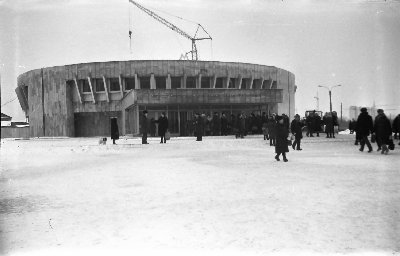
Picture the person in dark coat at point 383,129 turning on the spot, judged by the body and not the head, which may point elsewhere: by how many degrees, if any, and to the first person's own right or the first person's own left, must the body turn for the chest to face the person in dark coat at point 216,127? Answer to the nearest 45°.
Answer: approximately 45° to the first person's own left

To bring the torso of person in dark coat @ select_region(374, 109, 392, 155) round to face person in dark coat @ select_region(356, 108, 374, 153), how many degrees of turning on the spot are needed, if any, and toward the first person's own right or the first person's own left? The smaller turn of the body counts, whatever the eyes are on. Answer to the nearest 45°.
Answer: approximately 45° to the first person's own left

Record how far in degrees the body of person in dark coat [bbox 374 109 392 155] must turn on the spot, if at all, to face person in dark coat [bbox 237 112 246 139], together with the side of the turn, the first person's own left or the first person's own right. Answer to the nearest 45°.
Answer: approximately 45° to the first person's own left

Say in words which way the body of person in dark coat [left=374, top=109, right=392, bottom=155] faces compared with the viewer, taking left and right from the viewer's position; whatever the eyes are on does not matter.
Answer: facing away from the viewer

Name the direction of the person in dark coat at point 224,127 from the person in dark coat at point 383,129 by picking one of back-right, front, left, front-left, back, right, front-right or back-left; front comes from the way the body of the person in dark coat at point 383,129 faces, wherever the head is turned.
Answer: front-left

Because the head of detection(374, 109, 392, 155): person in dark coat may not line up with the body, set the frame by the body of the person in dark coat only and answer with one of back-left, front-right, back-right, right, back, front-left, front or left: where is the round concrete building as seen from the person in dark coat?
front-left

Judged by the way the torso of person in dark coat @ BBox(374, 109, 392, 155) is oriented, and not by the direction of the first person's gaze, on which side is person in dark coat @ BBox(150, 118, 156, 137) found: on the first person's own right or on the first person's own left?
on the first person's own left
